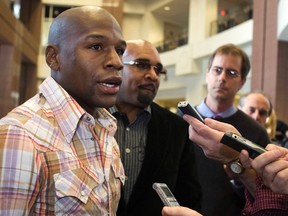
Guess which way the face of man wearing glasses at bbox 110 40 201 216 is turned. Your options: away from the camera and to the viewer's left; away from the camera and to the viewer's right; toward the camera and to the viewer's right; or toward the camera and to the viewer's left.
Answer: toward the camera and to the viewer's right

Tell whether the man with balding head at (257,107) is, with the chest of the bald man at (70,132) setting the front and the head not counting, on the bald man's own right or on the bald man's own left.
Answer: on the bald man's own left

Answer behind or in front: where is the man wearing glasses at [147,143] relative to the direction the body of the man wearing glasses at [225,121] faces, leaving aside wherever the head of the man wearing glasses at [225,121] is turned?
in front

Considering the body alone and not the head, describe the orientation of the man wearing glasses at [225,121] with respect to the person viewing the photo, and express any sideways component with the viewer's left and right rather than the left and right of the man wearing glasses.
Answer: facing the viewer and to the left of the viewer

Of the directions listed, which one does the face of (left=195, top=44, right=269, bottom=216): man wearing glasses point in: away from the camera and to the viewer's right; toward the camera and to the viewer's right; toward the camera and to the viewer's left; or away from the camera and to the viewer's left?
toward the camera and to the viewer's left

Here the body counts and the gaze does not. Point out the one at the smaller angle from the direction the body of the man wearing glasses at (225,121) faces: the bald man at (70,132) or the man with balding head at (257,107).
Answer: the bald man

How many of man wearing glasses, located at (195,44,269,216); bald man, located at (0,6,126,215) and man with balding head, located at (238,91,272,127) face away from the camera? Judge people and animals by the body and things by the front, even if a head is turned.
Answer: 0
